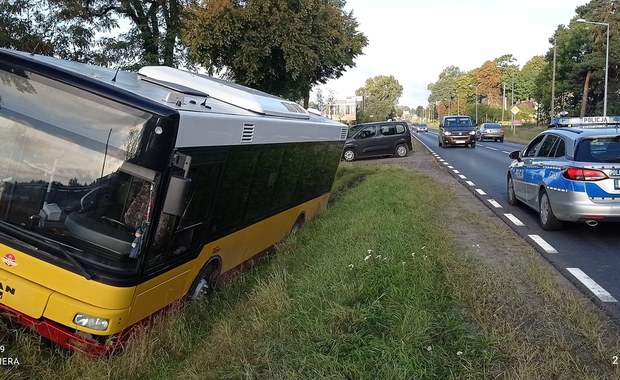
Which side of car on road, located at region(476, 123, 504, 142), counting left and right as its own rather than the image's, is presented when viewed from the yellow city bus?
back

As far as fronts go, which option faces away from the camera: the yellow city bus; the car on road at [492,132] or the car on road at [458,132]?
the car on road at [492,132]

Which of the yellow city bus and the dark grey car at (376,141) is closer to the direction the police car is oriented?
the dark grey car

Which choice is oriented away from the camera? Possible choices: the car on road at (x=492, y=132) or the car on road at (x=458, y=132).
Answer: the car on road at (x=492, y=132)

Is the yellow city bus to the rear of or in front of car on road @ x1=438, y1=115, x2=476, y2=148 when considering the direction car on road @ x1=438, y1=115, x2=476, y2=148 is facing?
in front

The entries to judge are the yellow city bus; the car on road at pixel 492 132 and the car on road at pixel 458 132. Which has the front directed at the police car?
the car on road at pixel 458 132

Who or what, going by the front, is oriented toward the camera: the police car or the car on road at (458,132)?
the car on road

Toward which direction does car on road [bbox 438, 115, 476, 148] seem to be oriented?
toward the camera

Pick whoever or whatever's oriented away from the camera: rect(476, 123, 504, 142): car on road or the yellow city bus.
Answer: the car on road

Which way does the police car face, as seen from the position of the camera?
facing away from the viewer and to the left of the viewer

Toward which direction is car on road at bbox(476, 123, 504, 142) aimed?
away from the camera

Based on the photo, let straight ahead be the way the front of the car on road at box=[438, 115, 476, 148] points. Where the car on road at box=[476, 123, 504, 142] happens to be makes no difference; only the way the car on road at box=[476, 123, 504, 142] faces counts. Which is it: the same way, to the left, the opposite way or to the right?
the opposite way

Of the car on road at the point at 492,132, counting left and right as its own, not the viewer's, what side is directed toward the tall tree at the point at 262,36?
back

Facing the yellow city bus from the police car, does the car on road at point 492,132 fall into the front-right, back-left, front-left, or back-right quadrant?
back-right
